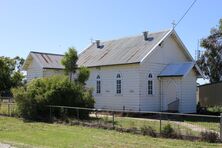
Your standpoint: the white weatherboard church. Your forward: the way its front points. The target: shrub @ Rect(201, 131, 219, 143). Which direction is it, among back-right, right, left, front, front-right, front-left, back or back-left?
front-right

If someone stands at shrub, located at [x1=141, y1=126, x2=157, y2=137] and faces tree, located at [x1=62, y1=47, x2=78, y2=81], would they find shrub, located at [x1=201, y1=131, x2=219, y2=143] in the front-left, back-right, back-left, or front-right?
back-right

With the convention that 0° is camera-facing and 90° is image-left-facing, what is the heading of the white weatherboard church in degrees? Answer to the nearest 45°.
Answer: approximately 315°

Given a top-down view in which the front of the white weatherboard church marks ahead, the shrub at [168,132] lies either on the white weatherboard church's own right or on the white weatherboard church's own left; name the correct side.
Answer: on the white weatherboard church's own right

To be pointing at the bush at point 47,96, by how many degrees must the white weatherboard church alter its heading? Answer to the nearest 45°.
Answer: approximately 90° to its right

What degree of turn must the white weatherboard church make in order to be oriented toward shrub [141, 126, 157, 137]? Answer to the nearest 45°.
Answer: approximately 45° to its right

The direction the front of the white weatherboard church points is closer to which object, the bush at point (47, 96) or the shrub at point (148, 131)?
the shrub

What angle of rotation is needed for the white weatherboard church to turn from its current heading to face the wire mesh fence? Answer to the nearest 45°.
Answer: approximately 45° to its right

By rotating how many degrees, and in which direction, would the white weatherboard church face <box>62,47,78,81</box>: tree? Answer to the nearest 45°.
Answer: approximately 90° to its right

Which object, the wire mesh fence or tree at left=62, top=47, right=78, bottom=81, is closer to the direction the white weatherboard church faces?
the wire mesh fence

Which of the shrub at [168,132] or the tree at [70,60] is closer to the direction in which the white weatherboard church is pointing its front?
the shrub
